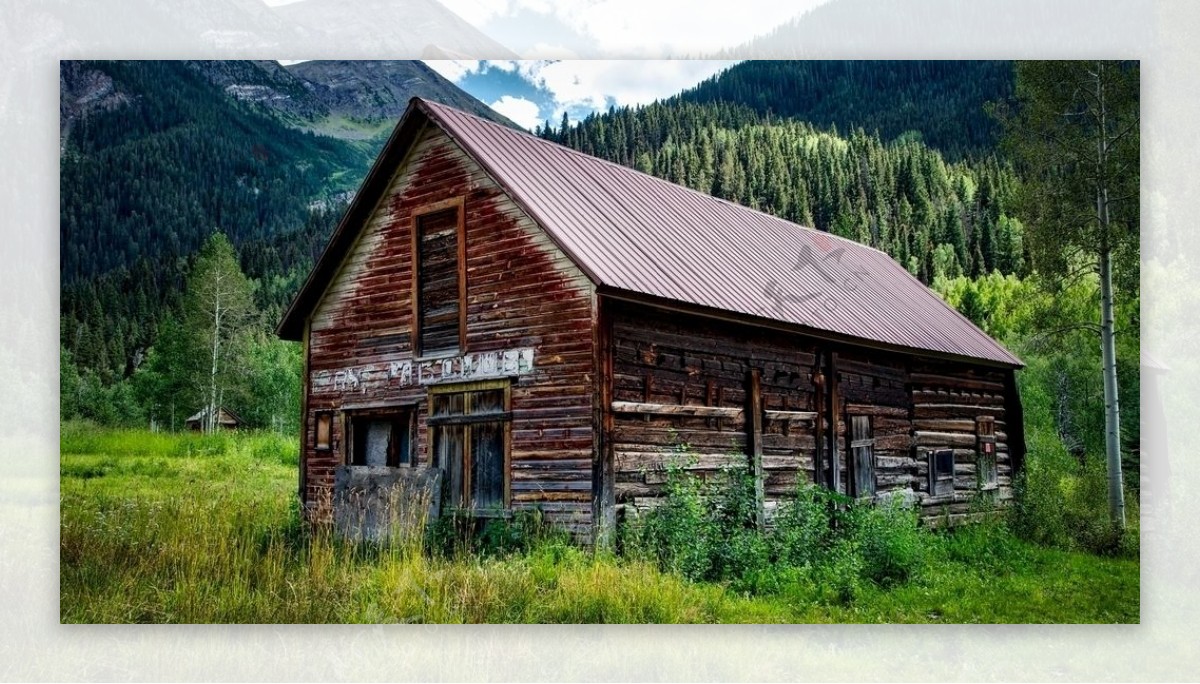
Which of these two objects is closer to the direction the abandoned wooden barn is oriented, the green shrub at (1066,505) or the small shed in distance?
the small shed in distance

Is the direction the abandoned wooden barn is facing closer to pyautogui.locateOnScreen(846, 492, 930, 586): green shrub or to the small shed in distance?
the small shed in distance

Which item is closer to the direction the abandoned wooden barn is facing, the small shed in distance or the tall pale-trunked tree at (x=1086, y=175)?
the small shed in distance

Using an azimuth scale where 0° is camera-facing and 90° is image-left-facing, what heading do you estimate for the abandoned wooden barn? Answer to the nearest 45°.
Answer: approximately 45°
